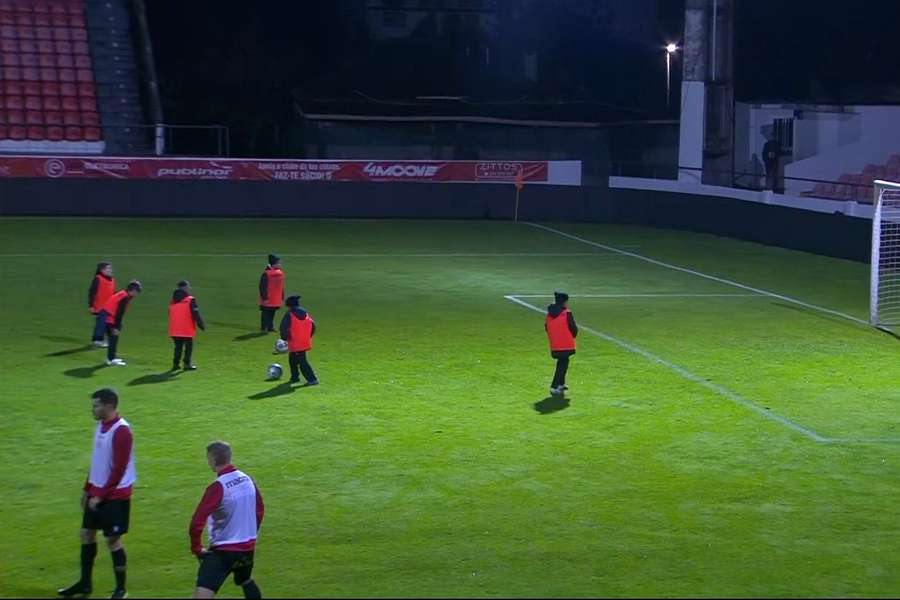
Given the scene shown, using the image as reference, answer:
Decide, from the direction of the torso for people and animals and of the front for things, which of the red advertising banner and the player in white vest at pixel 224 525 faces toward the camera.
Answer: the red advertising banner

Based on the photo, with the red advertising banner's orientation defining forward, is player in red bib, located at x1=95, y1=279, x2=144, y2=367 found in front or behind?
in front

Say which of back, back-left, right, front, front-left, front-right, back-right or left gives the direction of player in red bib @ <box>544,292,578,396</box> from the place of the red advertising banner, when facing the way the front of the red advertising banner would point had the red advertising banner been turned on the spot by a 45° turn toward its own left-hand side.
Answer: front-right

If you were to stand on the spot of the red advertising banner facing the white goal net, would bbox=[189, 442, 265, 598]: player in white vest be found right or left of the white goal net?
right

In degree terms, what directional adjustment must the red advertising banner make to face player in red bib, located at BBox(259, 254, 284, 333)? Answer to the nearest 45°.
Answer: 0° — it already faces them

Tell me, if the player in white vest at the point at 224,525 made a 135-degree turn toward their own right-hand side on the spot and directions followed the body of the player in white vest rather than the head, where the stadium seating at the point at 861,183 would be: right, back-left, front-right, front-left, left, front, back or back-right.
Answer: front-left

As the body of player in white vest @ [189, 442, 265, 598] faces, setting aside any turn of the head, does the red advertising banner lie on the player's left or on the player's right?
on the player's right

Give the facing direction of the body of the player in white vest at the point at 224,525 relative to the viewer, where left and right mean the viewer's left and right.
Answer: facing away from the viewer and to the left of the viewer

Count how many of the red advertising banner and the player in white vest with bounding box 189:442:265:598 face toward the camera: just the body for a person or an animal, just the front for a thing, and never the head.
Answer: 1

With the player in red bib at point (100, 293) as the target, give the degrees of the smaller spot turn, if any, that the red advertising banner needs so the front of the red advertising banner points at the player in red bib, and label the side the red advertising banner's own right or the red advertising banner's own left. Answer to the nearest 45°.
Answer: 0° — it already faces them

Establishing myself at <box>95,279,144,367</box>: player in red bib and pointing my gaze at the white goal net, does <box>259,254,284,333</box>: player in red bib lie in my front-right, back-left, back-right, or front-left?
front-left

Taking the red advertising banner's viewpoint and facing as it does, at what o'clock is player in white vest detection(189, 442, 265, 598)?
The player in white vest is roughly at 12 o'clock from the red advertising banner.

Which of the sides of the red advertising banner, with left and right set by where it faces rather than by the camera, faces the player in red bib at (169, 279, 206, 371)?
front

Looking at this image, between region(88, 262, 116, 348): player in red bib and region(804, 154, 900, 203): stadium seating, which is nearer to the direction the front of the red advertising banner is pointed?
the player in red bib

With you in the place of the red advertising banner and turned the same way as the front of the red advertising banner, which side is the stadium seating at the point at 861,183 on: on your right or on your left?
on your left

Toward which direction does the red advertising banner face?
toward the camera
